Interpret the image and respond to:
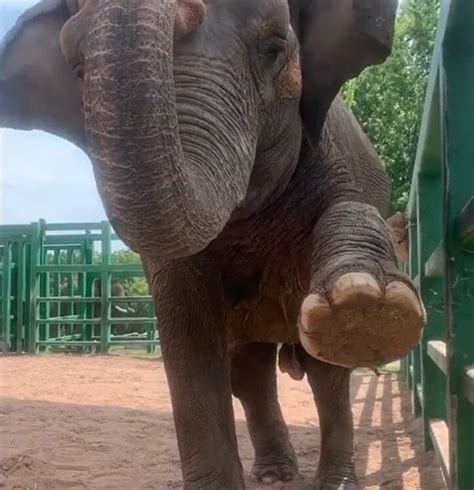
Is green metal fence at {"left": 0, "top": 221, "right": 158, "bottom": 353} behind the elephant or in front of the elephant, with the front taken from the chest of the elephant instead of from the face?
behind

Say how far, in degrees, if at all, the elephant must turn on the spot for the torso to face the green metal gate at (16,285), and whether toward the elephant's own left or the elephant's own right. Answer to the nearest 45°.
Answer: approximately 180°

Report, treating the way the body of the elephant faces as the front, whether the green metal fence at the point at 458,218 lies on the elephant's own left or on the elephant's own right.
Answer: on the elephant's own left

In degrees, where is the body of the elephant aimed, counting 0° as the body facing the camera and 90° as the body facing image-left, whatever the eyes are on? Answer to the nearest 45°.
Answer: approximately 0°
